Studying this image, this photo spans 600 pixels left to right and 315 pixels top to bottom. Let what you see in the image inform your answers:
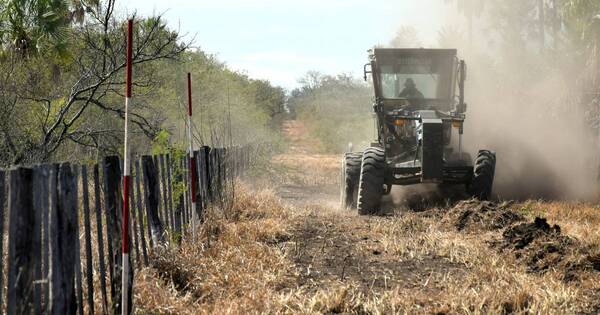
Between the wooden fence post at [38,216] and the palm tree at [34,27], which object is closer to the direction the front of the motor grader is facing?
the wooden fence post

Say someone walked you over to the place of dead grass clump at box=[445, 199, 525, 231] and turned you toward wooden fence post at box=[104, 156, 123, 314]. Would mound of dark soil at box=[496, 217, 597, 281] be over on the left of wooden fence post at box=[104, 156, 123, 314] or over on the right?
left

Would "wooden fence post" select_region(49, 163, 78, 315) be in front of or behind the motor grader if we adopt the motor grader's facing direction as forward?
in front

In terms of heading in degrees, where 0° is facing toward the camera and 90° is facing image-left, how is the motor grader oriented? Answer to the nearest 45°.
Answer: approximately 0°

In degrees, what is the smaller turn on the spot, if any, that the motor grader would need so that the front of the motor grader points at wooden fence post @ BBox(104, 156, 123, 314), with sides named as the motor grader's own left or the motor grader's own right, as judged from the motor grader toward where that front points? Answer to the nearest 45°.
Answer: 0° — it already faces it

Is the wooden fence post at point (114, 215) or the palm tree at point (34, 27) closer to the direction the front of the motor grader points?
the wooden fence post

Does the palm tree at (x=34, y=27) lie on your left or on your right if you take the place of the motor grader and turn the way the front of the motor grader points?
on your right

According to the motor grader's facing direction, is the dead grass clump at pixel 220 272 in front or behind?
in front
